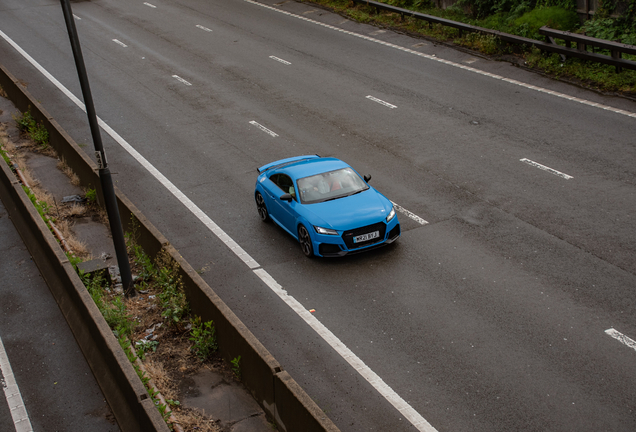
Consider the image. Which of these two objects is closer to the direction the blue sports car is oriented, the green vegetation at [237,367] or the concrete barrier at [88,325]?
the green vegetation

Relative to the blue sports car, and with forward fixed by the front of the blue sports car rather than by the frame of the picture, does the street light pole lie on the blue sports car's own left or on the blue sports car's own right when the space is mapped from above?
on the blue sports car's own right

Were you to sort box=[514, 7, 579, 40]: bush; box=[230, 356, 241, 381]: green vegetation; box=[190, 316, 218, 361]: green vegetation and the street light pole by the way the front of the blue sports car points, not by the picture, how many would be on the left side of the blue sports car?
1

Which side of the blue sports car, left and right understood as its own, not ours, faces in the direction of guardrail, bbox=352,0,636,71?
left

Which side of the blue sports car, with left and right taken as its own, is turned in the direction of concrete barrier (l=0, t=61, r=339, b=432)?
right

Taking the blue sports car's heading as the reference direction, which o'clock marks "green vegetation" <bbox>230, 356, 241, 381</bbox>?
The green vegetation is roughly at 2 o'clock from the blue sports car.

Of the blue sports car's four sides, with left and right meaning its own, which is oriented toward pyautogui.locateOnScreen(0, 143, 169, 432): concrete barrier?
right
